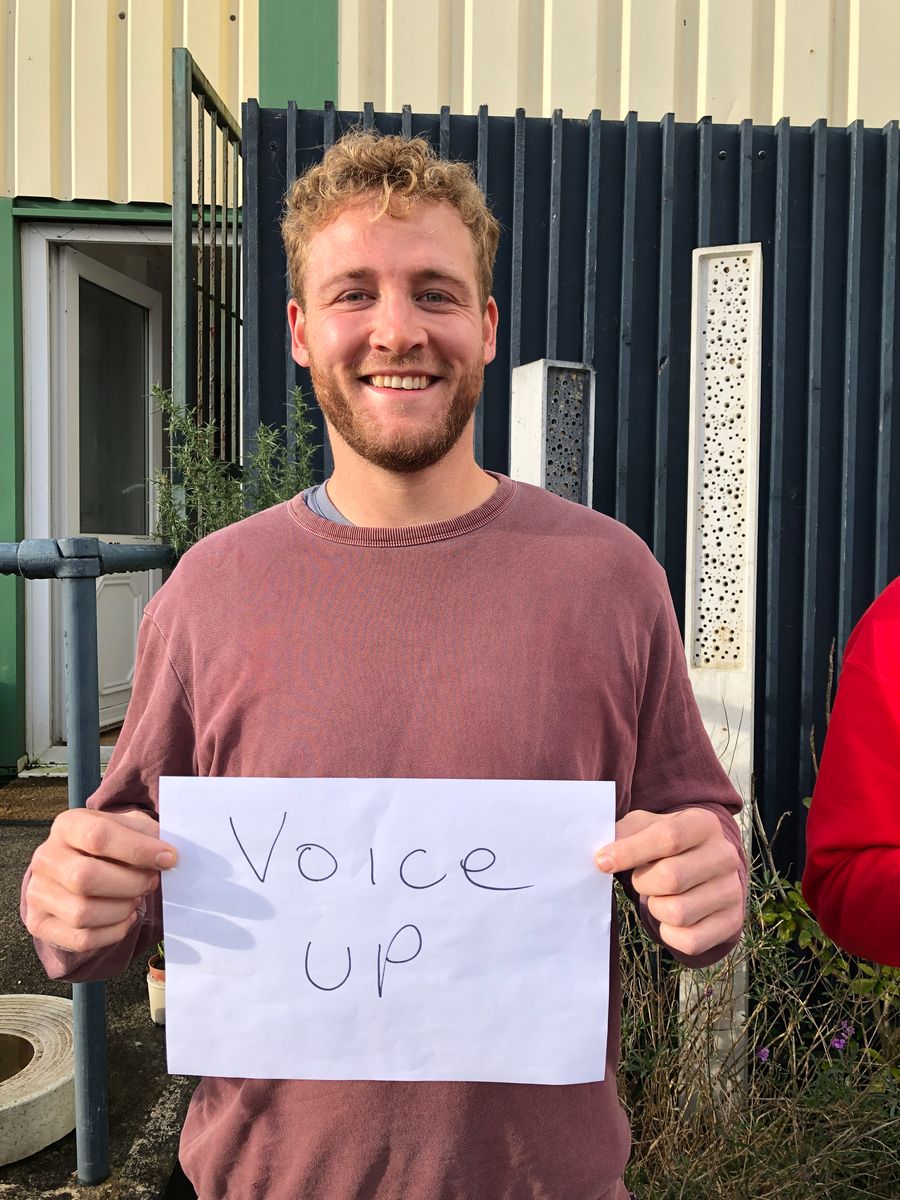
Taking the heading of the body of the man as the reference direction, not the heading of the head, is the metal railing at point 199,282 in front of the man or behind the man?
behind

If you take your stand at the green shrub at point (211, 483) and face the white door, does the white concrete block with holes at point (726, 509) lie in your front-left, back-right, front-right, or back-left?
back-right

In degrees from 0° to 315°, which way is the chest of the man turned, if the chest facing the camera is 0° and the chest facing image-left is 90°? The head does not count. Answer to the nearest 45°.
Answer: approximately 0°

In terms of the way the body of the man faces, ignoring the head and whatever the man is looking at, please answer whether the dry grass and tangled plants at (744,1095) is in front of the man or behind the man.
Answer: behind
